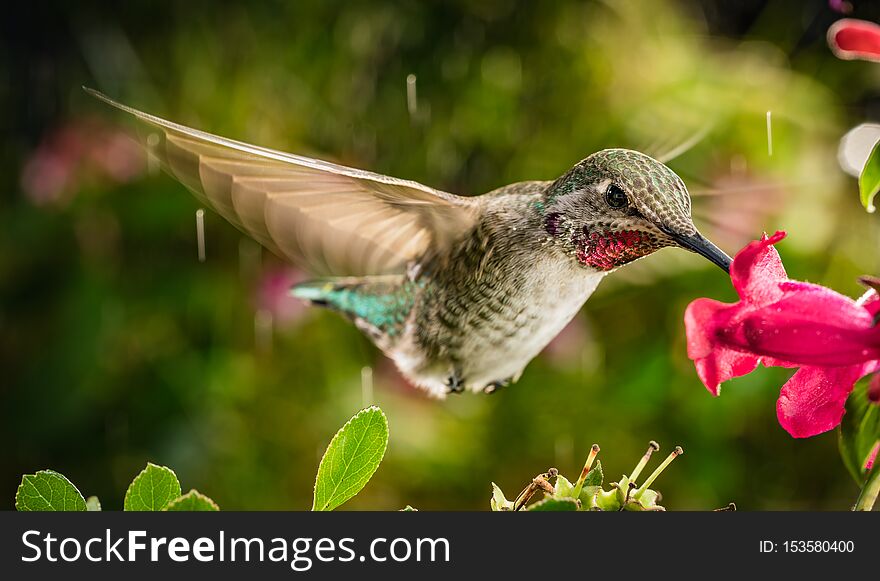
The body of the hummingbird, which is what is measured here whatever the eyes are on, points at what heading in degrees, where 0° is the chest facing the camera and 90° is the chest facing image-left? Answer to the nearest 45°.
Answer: approximately 315°
